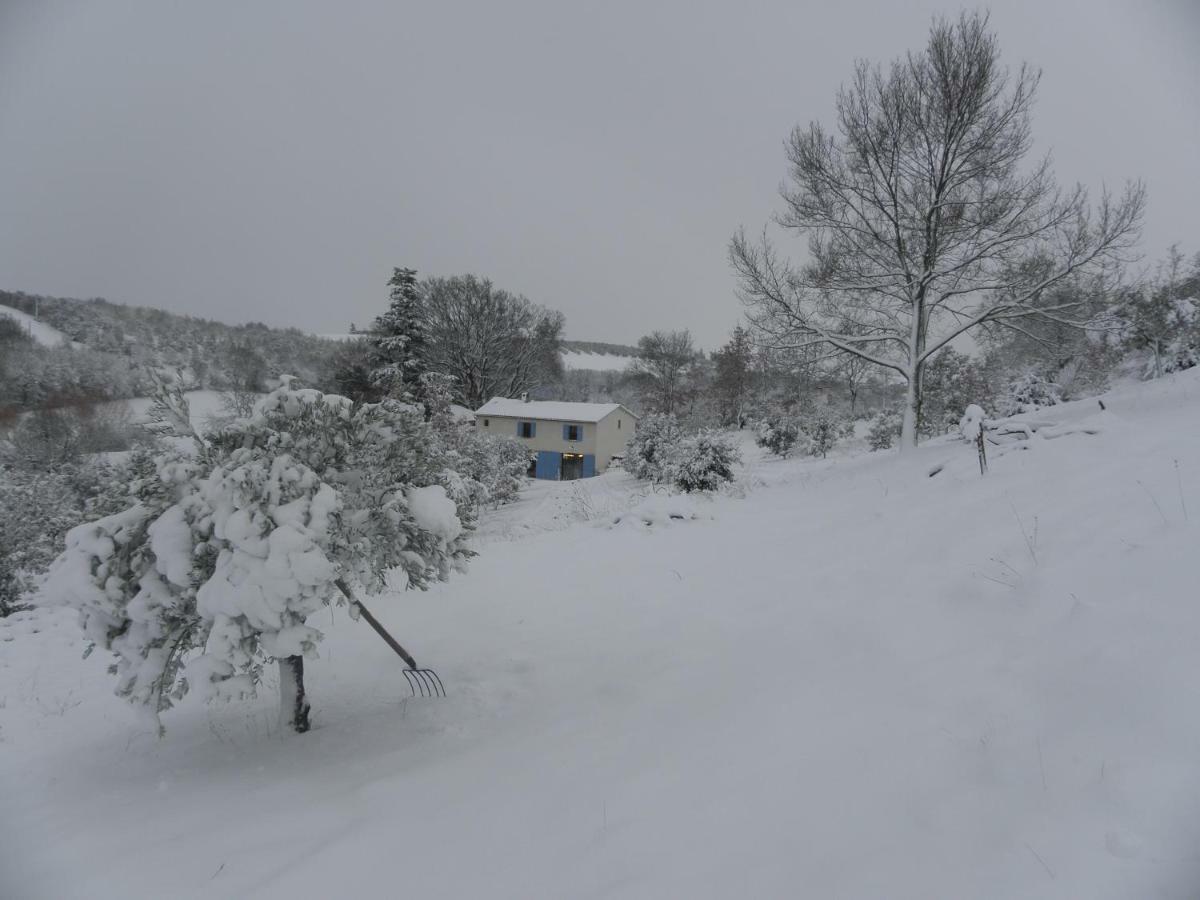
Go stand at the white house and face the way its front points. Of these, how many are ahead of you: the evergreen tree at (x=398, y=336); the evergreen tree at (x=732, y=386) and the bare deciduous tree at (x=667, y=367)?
1

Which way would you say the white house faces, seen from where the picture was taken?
facing the viewer and to the left of the viewer

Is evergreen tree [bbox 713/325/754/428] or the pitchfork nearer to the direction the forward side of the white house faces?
the pitchfork

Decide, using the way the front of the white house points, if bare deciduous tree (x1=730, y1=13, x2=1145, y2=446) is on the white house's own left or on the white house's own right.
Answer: on the white house's own left

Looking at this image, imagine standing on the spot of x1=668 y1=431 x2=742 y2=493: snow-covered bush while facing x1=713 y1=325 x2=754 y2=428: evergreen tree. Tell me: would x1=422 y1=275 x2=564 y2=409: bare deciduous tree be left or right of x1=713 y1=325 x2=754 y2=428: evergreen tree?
left

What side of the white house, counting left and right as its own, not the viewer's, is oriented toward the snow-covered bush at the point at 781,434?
left

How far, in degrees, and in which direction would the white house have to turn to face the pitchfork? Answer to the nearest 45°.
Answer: approximately 45° to its left

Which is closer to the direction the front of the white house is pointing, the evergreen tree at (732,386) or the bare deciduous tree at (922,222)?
the bare deciduous tree

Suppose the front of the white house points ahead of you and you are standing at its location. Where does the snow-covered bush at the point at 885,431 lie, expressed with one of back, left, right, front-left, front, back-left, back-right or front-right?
left

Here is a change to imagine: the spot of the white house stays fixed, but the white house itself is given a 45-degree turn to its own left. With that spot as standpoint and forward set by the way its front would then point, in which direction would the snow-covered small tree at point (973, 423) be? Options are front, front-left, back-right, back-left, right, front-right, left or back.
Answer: front

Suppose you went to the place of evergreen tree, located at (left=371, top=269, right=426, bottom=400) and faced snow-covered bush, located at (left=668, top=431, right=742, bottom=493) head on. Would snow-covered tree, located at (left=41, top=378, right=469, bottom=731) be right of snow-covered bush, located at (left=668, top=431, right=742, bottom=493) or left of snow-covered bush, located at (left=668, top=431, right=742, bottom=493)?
right
